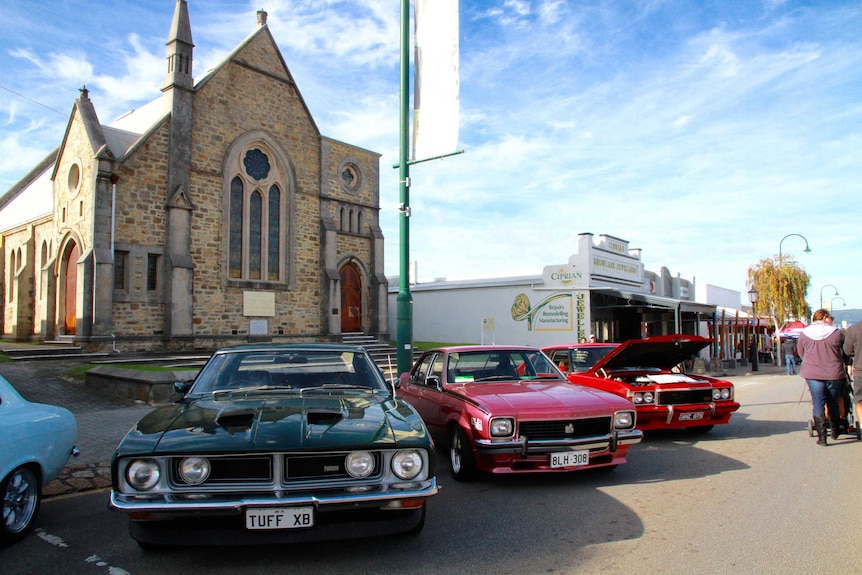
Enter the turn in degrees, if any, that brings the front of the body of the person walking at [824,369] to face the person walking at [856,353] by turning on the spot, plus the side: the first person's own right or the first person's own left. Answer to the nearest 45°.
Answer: approximately 135° to the first person's own right

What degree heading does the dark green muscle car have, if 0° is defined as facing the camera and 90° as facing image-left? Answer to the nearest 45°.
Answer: approximately 0°

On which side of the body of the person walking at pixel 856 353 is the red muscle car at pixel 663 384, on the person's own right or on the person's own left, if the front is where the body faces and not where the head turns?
on the person's own left

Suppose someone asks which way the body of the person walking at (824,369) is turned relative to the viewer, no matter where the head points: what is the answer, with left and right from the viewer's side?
facing away from the viewer

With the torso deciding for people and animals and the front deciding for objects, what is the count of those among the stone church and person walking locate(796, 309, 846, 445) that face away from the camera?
1

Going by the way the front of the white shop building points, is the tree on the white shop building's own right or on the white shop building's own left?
on the white shop building's own left

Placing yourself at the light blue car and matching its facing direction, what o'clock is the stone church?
The stone church is roughly at 5 o'clock from the light blue car.

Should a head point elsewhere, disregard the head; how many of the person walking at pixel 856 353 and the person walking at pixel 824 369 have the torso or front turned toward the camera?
0

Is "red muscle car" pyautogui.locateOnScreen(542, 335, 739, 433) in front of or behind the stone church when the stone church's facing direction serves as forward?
in front

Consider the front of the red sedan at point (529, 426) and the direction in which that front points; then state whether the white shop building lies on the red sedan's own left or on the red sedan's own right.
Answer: on the red sedan's own left
